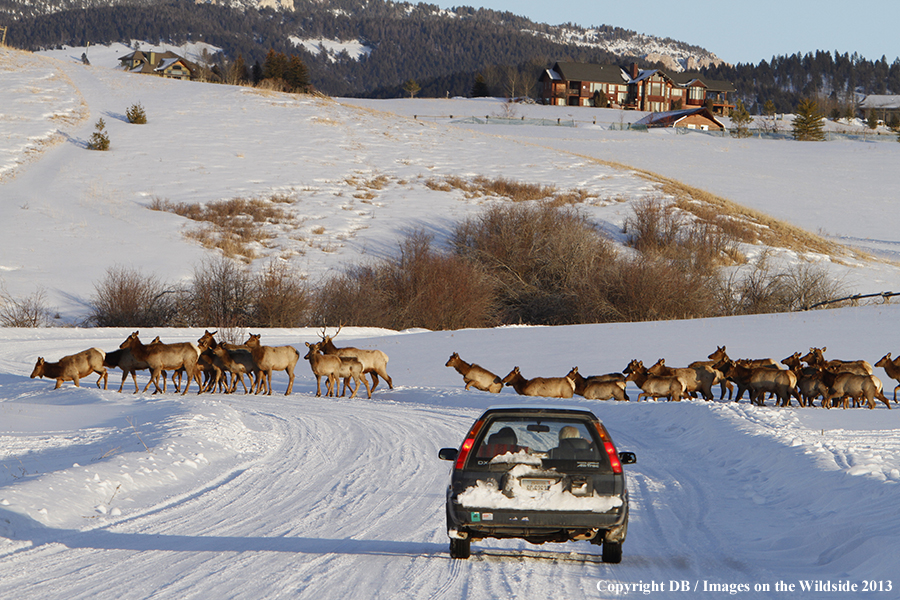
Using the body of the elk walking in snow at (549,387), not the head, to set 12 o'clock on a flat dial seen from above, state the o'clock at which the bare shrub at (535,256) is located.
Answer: The bare shrub is roughly at 3 o'clock from the elk walking in snow.

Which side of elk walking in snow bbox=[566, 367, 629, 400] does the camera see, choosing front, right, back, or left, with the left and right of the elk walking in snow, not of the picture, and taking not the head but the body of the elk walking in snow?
left

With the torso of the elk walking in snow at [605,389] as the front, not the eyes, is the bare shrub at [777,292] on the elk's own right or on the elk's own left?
on the elk's own right

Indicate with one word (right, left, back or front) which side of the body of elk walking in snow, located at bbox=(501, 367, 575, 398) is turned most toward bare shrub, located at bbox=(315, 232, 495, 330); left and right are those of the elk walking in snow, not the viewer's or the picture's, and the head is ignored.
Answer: right

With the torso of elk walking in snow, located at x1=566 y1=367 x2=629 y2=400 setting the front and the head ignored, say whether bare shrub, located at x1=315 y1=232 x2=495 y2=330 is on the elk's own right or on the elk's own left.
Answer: on the elk's own right

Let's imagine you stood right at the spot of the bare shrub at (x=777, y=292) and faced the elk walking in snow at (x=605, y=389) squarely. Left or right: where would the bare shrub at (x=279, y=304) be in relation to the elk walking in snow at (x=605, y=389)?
right

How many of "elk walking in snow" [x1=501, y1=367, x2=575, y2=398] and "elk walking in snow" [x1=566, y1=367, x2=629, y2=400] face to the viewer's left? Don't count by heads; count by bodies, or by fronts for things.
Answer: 2

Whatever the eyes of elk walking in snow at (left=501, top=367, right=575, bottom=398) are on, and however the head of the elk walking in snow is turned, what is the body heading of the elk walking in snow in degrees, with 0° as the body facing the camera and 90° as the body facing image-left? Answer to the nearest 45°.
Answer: approximately 90°

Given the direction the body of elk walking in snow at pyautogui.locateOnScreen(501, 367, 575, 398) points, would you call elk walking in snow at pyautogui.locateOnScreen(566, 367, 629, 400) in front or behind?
behind
